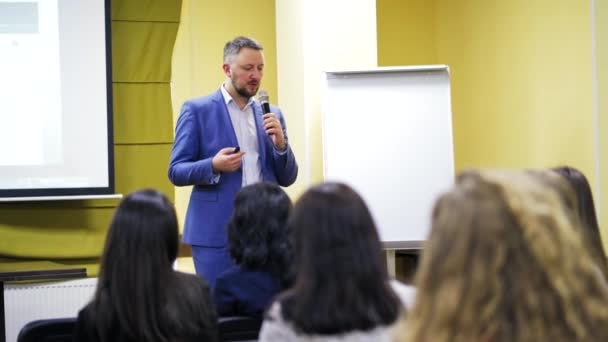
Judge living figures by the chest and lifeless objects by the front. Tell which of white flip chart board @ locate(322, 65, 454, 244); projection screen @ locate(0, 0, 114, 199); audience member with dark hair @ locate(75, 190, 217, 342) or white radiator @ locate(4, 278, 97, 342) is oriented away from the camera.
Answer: the audience member with dark hair

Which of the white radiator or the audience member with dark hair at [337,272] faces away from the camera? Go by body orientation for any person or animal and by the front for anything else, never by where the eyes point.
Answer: the audience member with dark hair

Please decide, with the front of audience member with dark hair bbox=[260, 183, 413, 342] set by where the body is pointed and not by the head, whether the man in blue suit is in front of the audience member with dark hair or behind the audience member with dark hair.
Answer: in front

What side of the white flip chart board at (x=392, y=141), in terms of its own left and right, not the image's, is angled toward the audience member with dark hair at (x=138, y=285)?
front

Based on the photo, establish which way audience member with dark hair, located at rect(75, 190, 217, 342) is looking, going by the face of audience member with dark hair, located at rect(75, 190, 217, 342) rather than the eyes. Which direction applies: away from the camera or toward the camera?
away from the camera

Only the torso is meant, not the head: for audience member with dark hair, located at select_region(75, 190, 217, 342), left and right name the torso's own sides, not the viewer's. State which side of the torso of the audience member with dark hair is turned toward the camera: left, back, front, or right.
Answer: back

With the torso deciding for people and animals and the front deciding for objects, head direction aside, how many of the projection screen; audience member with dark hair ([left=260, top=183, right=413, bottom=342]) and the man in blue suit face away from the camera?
1

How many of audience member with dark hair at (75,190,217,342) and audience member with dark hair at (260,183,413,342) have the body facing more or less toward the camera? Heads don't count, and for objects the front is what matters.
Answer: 0

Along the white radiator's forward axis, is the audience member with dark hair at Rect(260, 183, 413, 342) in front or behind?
in front

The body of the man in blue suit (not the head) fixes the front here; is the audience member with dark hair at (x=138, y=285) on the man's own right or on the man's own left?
on the man's own right

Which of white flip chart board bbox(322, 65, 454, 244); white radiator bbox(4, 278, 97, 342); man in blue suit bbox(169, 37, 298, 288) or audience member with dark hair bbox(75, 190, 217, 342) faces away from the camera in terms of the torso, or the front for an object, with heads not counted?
the audience member with dark hair

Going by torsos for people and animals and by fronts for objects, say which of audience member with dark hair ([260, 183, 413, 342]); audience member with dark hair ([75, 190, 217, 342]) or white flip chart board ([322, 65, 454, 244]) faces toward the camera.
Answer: the white flip chart board

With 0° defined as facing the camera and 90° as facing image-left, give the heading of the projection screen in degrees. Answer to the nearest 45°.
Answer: approximately 0°

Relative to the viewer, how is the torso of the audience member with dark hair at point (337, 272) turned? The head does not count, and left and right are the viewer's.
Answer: facing away from the viewer

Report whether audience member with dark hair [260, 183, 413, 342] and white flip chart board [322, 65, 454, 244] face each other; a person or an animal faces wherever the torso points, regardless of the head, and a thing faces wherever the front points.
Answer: yes
